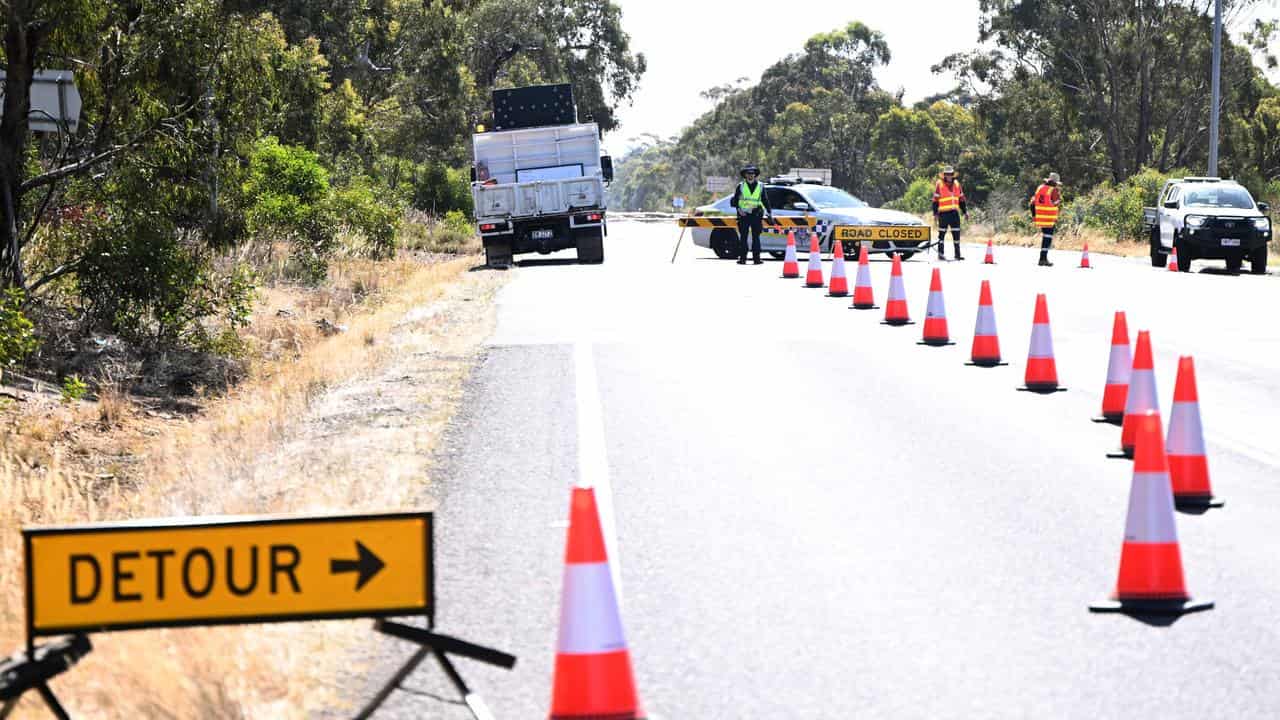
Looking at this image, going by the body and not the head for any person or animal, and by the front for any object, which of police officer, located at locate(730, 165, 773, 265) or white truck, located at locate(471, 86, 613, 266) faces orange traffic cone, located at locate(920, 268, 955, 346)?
the police officer

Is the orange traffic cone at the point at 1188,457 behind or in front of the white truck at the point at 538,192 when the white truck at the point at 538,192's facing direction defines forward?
behind

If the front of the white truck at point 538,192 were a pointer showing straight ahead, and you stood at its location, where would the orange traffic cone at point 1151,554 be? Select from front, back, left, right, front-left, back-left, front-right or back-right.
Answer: back

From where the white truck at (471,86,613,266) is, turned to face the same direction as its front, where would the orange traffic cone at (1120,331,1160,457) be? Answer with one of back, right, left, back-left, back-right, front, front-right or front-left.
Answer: back

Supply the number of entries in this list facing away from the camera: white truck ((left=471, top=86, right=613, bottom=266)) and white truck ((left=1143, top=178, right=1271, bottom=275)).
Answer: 1

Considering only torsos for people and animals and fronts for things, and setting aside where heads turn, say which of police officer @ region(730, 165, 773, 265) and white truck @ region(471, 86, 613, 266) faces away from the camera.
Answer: the white truck

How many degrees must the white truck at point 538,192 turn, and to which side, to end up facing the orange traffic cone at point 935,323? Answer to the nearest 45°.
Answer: approximately 180°

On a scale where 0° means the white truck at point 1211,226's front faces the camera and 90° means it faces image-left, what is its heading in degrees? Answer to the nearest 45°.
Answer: approximately 0°

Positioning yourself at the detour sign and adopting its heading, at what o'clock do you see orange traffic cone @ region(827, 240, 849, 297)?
The orange traffic cone is roughly at 7 o'clock from the detour sign.

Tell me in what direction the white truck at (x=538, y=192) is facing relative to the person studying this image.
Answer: facing away from the viewer
